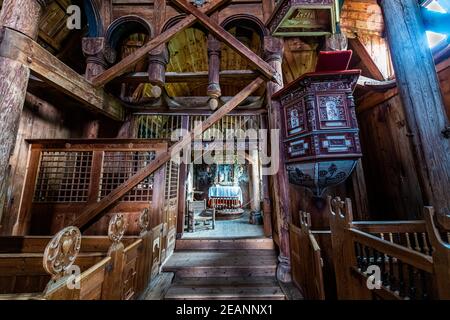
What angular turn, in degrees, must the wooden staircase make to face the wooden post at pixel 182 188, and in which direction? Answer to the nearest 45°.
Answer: approximately 135° to its right

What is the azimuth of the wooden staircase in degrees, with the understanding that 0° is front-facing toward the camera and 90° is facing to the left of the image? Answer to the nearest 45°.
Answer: approximately 0°

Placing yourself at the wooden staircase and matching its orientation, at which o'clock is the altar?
The altar is roughly at 6 o'clock from the wooden staircase.

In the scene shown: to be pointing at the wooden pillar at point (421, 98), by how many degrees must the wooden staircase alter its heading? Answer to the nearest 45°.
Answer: approximately 45° to its left
